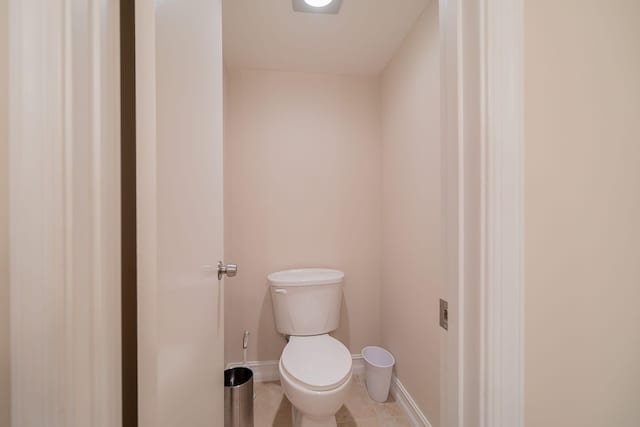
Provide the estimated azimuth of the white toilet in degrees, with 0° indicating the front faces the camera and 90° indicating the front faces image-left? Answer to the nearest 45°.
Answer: approximately 0°

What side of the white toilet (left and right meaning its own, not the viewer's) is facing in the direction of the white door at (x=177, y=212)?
front

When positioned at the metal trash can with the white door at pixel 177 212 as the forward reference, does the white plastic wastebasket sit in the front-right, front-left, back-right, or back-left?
back-left
